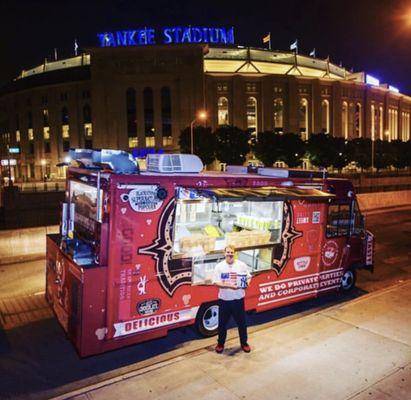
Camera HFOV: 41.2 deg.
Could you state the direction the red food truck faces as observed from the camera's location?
facing away from the viewer and to the right of the viewer

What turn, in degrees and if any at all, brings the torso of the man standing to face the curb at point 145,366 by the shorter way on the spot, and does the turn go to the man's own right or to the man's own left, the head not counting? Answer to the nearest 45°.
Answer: approximately 90° to the man's own right

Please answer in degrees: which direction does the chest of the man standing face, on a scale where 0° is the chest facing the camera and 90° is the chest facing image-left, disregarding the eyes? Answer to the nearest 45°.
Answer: approximately 0°
